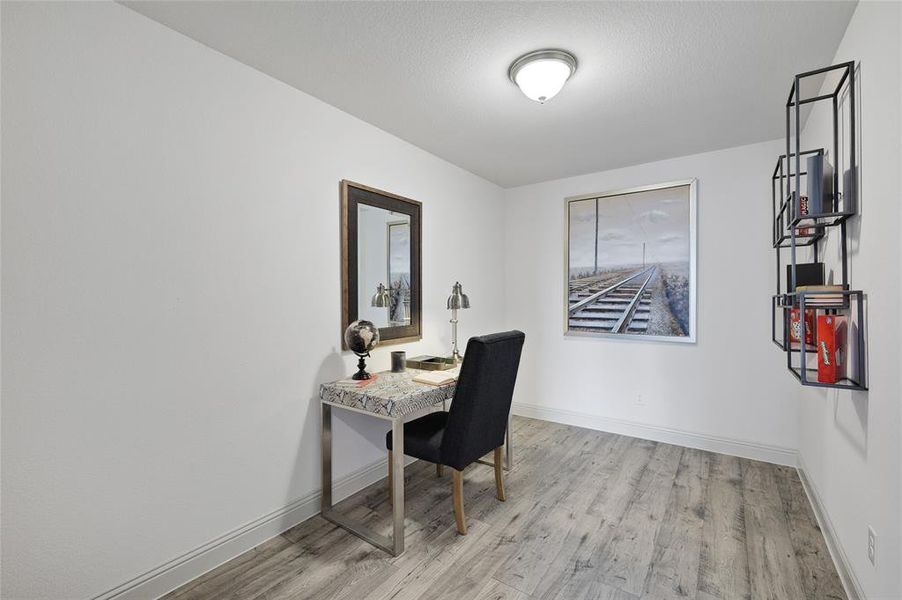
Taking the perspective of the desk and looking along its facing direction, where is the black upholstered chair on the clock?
The black upholstered chair is roughly at 11 o'clock from the desk.

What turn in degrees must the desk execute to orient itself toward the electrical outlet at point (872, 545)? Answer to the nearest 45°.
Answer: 0° — it already faces it

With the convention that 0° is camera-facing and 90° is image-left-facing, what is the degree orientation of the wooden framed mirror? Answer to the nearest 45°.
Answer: approximately 315°

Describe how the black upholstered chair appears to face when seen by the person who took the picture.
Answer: facing away from the viewer and to the left of the viewer

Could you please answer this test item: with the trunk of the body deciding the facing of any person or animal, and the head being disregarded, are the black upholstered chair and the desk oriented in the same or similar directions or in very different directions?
very different directions

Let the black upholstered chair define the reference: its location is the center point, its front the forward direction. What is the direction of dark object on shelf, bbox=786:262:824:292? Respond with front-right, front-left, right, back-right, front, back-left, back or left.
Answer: back-right

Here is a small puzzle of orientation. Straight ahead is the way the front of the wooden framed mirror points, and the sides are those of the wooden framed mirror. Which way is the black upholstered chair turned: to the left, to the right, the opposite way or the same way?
the opposite way

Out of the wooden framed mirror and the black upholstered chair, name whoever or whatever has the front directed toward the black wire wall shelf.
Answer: the wooden framed mirror
